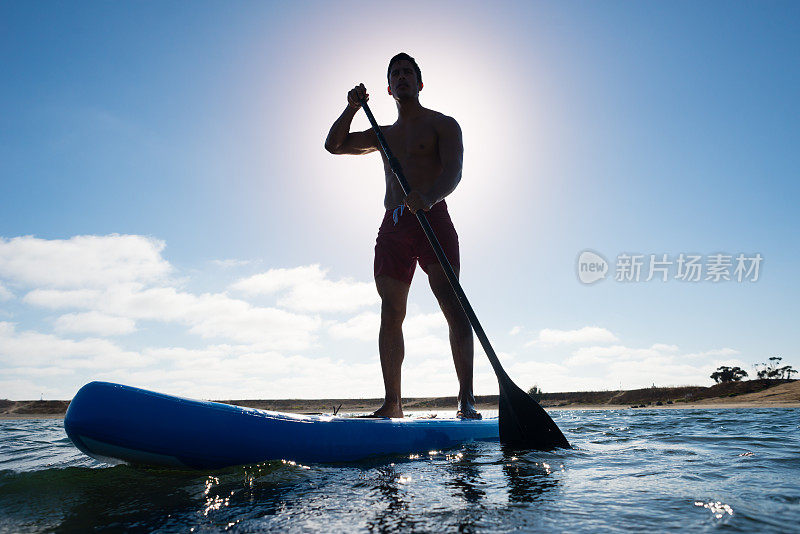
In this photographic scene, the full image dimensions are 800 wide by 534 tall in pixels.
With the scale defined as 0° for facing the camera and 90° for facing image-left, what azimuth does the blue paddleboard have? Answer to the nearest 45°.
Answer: approximately 45°

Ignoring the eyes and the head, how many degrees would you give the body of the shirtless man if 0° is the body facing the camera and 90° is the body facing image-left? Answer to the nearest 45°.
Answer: approximately 45°
